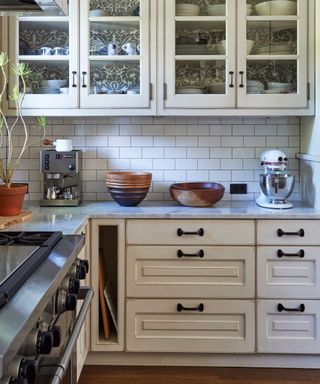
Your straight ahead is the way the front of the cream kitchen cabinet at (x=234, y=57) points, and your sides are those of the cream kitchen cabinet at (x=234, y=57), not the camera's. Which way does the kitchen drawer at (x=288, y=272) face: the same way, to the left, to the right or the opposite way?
the same way

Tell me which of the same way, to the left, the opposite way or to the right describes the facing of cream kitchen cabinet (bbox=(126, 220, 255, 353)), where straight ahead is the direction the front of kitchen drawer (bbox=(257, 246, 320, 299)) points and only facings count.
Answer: the same way

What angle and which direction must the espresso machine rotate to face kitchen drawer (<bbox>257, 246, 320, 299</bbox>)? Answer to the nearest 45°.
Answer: approximately 45° to its left

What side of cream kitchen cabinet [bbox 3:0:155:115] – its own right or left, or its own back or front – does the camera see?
front

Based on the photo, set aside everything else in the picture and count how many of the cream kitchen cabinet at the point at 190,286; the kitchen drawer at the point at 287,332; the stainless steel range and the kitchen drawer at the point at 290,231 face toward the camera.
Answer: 3

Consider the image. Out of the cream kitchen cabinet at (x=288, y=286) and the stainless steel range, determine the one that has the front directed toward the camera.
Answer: the cream kitchen cabinet

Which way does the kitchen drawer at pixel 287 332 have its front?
toward the camera

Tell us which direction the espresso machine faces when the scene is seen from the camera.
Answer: facing the viewer

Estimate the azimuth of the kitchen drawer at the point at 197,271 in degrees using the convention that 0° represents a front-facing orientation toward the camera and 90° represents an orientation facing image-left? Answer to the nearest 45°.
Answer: approximately 0°

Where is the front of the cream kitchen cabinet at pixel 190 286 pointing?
toward the camera

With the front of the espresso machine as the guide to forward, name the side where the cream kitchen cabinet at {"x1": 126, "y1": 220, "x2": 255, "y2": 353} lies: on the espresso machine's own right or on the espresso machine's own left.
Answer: on the espresso machine's own left
